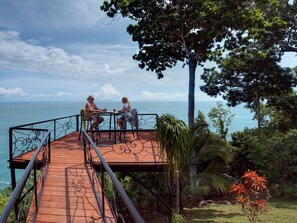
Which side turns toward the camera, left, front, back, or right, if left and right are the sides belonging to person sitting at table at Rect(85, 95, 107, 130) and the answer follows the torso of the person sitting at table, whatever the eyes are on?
right

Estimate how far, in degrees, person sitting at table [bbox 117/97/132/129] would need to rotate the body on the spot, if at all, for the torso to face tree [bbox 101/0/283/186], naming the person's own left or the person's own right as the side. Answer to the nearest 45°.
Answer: approximately 135° to the person's own right

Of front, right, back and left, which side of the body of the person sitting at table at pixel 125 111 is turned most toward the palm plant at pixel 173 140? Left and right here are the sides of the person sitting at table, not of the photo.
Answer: left

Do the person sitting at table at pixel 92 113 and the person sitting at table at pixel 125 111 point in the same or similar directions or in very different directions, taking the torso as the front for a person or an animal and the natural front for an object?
very different directions

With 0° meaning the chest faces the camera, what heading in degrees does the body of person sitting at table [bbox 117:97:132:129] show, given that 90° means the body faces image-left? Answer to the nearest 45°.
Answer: approximately 90°

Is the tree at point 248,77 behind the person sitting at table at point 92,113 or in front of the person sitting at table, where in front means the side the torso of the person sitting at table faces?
in front

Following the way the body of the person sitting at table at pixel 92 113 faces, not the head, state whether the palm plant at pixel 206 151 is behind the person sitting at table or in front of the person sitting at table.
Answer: in front

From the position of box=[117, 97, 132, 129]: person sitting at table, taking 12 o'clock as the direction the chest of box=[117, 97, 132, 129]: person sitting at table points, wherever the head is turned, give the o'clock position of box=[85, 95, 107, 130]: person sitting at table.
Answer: box=[85, 95, 107, 130]: person sitting at table is roughly at 12 o'clock from box=[117, 97, 132, 129]: person sitting at table.
